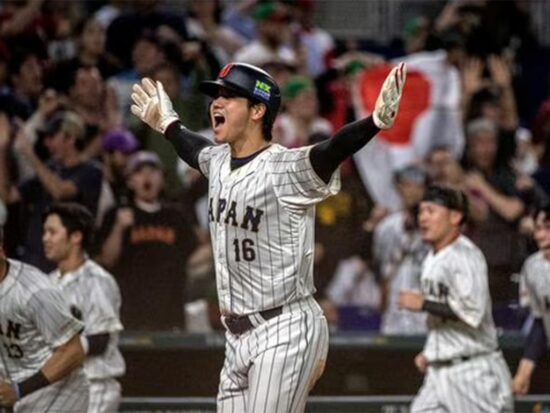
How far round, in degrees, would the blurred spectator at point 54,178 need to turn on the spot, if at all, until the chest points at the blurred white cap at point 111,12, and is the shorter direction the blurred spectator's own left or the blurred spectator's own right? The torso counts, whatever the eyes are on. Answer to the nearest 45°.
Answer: approximately 135° to the blurred spectator's own right

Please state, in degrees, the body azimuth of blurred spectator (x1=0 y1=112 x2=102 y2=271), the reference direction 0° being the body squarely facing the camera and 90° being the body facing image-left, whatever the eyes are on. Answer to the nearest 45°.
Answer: approximately 45°

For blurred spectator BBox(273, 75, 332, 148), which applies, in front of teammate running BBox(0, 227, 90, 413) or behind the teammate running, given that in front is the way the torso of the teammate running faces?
behind
